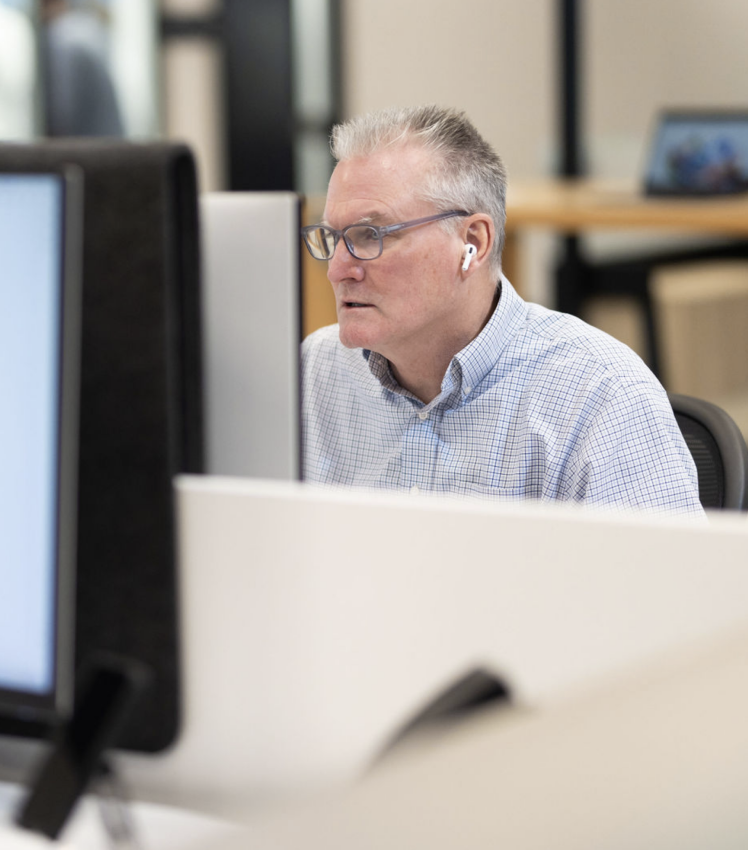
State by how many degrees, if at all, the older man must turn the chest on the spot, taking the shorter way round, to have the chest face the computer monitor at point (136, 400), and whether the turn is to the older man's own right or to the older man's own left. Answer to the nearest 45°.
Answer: approximately 45° to the older man's own left

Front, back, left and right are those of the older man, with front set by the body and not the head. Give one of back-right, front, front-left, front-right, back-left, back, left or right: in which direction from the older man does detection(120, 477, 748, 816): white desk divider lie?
front-left

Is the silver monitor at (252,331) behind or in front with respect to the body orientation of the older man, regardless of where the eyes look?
in front

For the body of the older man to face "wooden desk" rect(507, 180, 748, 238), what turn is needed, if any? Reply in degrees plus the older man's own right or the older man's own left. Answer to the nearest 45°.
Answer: approximately 135° to the older man's own right

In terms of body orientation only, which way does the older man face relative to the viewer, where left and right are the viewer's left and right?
facing the viewer and to the left of the viewer

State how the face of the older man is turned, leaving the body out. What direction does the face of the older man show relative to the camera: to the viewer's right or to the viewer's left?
to the viewer's left
